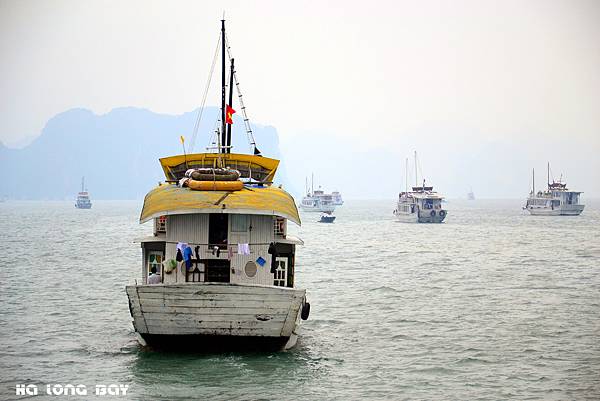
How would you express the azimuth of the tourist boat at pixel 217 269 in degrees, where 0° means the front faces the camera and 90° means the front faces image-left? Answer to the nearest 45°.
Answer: approximately 180°
